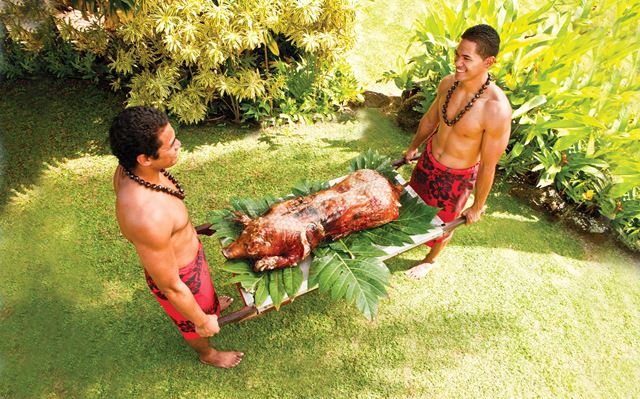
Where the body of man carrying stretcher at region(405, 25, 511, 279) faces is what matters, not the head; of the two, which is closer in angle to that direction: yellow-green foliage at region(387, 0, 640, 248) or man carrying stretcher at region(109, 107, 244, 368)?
the man carrying stretcher

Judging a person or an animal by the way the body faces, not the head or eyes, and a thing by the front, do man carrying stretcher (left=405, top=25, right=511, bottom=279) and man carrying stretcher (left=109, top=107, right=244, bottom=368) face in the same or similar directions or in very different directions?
very different directions

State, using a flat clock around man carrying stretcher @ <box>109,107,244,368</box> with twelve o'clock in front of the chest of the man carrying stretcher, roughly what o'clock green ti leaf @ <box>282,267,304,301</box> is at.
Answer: The green ti leaf is roughly at 12 o'clock from the man carrying stretcher.

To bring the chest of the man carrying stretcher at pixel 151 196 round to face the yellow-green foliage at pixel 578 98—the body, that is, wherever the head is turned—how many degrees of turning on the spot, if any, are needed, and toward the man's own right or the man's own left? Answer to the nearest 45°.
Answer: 0° — they already face it

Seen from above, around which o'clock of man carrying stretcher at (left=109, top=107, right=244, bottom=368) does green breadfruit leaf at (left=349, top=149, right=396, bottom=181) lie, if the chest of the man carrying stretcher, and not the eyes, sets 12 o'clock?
The green breadfruit leaf is roughly at 11 o'clock from the man carrying stretcher.

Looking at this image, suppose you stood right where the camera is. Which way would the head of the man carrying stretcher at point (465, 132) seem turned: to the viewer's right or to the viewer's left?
to the viewer's left

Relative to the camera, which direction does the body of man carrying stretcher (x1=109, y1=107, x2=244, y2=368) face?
to the viewer's right

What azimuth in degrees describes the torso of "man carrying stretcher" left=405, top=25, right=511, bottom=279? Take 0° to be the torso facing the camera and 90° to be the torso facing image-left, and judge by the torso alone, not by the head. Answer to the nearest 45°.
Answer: approximately 45°

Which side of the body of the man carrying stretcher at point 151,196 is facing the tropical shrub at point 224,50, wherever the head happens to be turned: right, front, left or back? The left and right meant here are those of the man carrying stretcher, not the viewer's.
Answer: left

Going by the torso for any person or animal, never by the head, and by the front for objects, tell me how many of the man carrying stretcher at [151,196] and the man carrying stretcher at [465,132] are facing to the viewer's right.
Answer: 1
